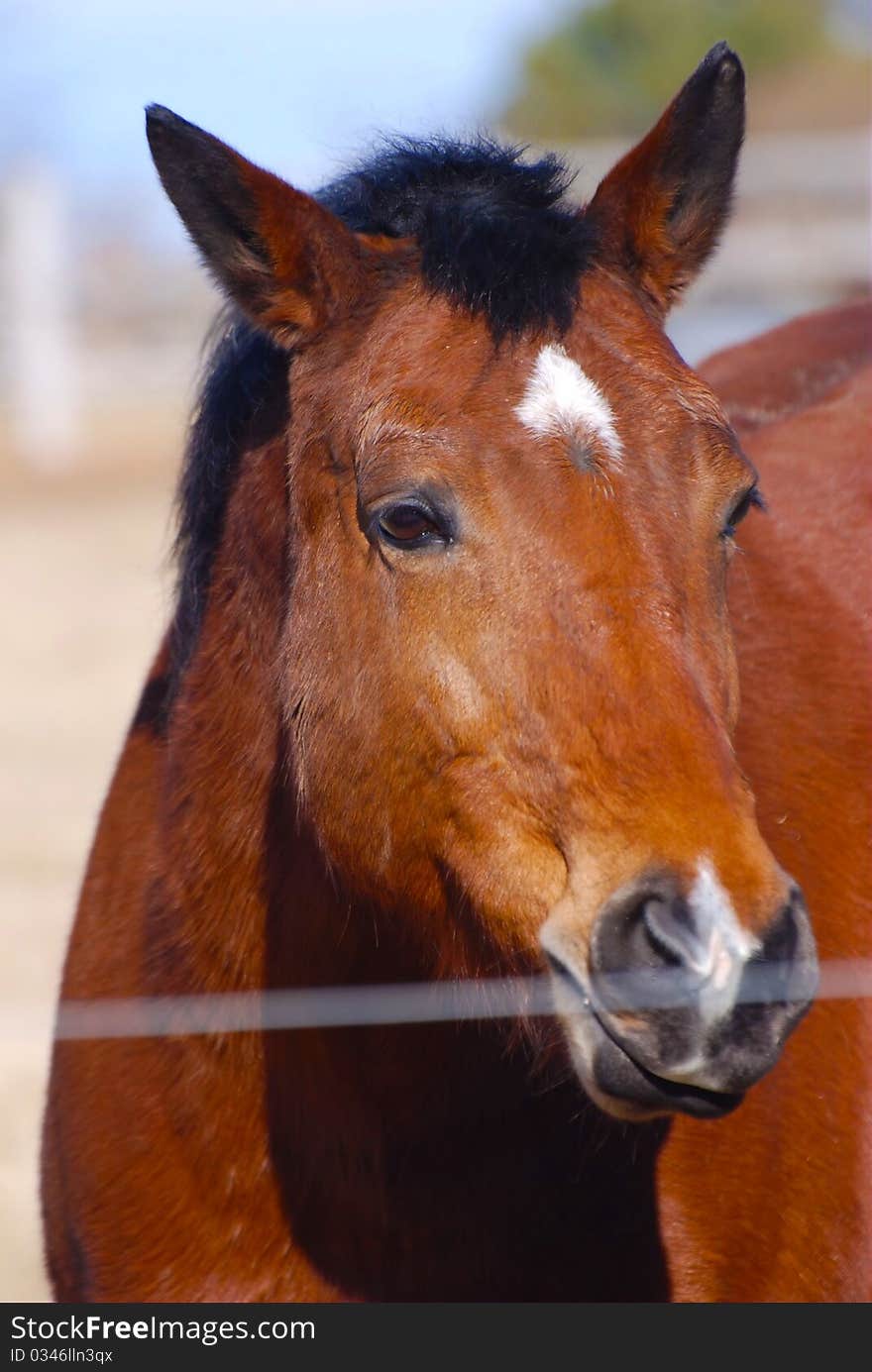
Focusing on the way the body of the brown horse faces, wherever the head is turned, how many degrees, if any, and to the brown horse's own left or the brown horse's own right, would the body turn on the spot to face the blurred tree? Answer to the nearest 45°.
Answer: approximately 135° to the brown horse's own right

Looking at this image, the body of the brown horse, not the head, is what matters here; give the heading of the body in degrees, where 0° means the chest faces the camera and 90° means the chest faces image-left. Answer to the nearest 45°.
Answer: approximately 45°
